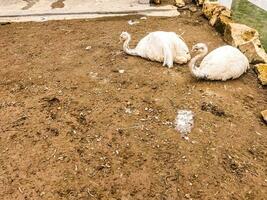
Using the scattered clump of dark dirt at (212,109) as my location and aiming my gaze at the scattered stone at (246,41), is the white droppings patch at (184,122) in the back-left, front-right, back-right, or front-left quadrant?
back-left

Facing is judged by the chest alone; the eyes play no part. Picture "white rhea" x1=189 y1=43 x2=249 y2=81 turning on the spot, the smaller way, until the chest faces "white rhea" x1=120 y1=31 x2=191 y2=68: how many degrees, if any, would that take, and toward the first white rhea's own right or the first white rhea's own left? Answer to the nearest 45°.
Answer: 0° — it already faces it

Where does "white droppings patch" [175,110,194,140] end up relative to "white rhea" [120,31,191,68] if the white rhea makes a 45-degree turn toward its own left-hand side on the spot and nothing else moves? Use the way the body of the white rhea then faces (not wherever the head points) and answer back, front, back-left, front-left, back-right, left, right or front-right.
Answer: front-left

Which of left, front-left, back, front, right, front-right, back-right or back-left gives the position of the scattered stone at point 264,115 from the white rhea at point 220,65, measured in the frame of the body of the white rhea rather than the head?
back-left

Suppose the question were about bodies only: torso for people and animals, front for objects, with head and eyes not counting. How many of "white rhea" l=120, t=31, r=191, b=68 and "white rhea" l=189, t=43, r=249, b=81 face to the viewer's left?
2

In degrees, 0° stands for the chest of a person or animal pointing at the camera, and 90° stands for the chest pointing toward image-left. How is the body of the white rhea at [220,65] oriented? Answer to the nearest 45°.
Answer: approximately 90°

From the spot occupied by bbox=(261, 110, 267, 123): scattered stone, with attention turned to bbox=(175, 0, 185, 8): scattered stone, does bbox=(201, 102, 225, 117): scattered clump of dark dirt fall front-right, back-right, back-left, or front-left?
front-left

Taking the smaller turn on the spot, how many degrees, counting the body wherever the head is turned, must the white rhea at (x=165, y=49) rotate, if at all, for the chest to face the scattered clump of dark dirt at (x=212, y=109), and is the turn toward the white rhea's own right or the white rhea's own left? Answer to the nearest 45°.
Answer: approximately 135° to the white rhea's own left

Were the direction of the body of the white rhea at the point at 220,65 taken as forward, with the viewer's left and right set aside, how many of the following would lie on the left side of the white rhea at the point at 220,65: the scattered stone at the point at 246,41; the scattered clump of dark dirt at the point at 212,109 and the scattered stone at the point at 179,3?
1

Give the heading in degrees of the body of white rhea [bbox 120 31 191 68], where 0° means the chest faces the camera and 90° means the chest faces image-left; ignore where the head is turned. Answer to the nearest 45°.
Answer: approximately 90°
